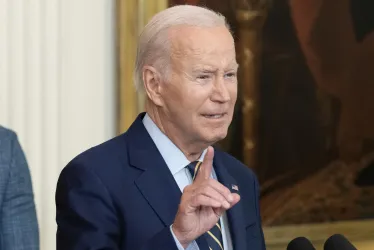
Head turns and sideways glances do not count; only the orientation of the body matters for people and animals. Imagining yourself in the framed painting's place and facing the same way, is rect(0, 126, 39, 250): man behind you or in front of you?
in front

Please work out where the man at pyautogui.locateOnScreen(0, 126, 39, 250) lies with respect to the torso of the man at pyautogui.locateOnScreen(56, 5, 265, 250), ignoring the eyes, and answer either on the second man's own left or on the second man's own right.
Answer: on the second man's own right

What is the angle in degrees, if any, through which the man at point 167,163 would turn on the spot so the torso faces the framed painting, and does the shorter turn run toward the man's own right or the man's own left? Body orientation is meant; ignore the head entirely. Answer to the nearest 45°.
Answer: approximately 90° to the man's own left

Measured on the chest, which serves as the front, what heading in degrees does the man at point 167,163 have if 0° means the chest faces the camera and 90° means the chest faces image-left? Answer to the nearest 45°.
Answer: approximately 315°

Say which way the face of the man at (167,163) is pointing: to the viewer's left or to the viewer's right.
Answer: to the viewer's right

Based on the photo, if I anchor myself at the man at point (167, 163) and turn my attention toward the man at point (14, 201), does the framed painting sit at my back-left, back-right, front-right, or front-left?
back-right
